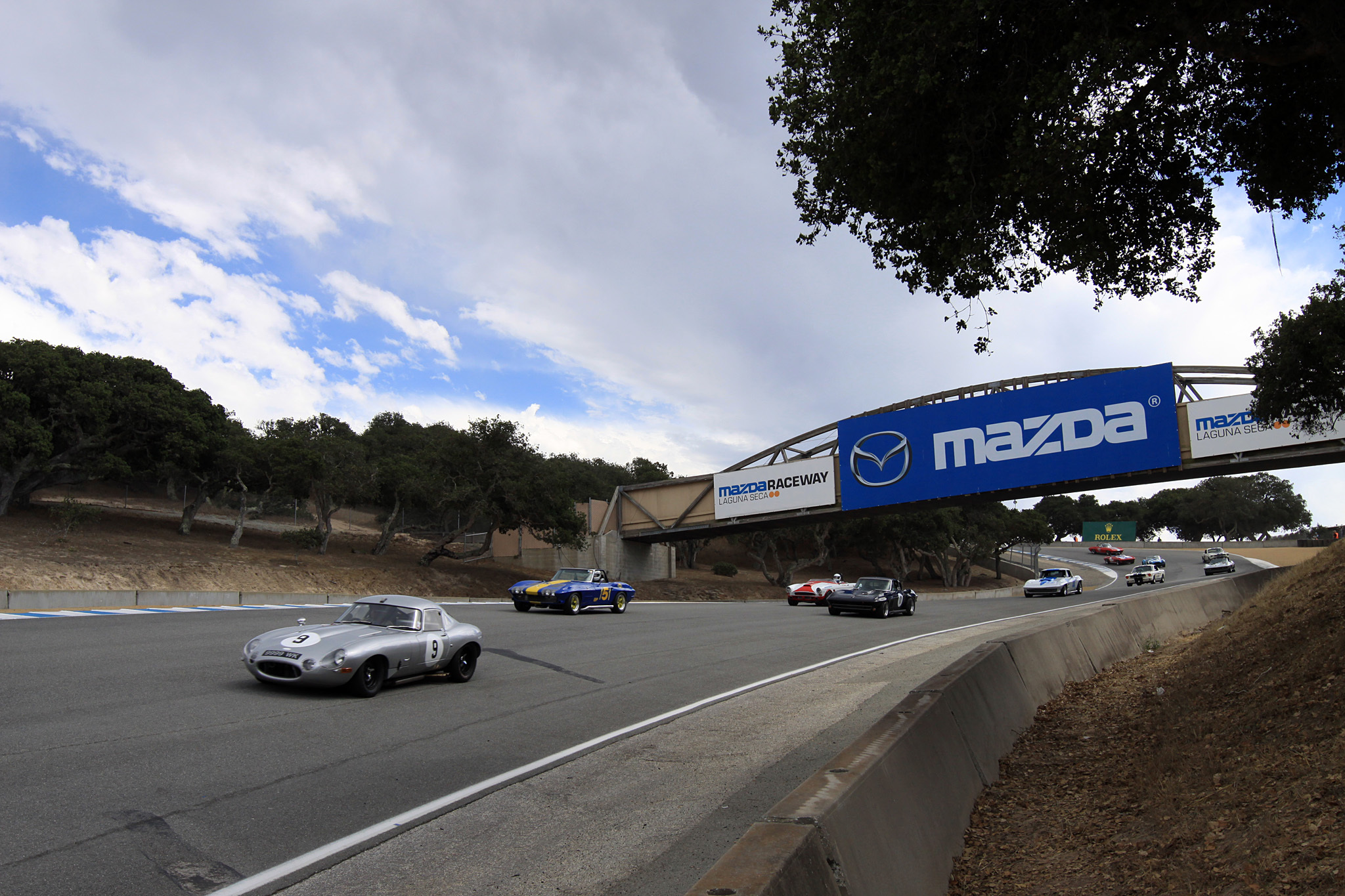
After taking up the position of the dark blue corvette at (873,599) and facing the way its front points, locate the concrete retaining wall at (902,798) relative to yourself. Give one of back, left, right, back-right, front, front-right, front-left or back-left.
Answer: front-left

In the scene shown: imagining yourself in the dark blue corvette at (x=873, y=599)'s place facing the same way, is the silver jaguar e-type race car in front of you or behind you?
in front

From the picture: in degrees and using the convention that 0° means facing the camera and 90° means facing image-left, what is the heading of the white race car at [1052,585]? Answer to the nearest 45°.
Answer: approximately 45°

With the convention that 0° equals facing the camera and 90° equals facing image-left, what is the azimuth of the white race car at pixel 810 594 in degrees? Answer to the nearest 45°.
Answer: approximately 45°

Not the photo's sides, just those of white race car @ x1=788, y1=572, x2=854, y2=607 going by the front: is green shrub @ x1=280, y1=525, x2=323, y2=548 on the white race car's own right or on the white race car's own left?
on the white race car's own right

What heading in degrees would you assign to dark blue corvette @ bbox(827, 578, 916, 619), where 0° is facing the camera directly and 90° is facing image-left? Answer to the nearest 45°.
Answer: approximately 45°

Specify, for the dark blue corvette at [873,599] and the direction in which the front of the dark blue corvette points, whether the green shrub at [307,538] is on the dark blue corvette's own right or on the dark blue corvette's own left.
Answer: on the dark blue corvette's own right

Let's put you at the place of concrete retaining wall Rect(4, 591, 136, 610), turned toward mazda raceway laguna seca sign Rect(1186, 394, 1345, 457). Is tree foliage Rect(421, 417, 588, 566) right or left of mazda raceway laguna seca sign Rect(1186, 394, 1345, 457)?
left

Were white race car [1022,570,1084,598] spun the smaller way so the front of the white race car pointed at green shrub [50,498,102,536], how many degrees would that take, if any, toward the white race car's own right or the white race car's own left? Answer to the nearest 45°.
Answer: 0° — it already faces it

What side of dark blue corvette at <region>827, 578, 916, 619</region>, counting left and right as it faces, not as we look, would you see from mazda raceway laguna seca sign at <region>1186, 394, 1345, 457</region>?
back

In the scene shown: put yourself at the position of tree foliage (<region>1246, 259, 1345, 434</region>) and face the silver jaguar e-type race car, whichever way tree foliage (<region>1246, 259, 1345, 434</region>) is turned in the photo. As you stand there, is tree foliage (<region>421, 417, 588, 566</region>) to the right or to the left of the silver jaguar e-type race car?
right

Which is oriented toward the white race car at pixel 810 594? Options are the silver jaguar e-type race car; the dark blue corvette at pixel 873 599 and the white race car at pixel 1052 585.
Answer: the white race car at pixel 1052 585
